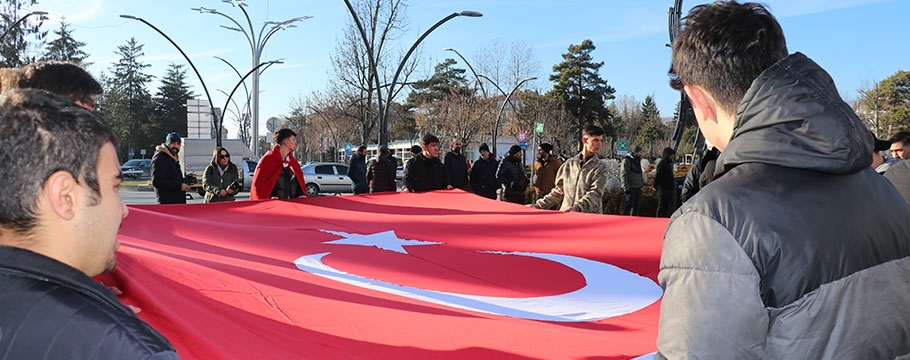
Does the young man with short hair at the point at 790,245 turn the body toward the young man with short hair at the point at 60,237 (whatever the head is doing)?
no

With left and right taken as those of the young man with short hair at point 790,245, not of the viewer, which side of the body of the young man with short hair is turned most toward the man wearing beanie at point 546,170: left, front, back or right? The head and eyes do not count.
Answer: front

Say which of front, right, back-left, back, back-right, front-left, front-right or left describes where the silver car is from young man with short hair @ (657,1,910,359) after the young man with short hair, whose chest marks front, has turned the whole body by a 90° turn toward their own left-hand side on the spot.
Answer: right

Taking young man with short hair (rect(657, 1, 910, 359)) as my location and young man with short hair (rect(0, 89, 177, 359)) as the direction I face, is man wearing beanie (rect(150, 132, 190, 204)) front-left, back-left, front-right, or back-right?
front-right

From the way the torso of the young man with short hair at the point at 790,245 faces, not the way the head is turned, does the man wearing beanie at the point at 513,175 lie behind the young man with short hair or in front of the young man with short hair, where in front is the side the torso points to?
in front

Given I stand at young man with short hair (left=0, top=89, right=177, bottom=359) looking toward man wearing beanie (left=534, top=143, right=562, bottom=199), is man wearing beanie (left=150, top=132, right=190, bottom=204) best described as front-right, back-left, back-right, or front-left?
front-left

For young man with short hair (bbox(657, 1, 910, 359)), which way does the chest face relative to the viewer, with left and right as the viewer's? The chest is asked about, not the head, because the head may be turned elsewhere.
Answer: facing away from the viewer and to the left of the viewer

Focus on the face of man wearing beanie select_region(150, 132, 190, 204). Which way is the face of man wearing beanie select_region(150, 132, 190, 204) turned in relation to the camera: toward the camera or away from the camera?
toward the camera

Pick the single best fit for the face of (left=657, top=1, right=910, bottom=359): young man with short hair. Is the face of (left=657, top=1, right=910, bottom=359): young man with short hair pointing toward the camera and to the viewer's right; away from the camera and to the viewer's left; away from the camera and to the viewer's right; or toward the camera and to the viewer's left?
away from the camera and to the viewer's left

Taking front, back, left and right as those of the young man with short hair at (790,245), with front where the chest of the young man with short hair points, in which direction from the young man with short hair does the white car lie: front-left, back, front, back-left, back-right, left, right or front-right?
front

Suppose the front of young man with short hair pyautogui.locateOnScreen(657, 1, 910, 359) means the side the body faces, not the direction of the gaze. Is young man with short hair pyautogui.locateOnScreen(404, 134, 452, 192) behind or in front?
in front
